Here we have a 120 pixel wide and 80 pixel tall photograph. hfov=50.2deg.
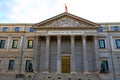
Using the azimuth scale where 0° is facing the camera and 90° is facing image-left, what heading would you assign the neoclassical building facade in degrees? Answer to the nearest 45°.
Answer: approximately 0°
